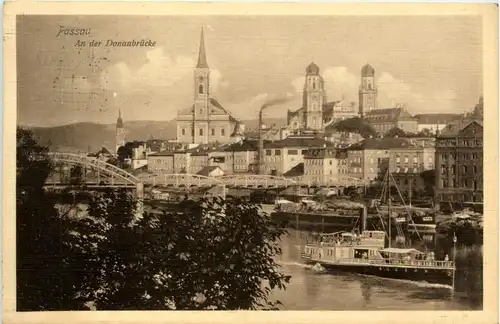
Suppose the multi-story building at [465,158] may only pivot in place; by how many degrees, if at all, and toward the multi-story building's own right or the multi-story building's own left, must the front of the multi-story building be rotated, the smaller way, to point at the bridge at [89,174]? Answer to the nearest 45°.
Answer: approximately 90° to the multi-story building's own right

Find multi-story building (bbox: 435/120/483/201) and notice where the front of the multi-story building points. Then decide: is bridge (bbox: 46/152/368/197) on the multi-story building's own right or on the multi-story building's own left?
on the multi-story building's own right

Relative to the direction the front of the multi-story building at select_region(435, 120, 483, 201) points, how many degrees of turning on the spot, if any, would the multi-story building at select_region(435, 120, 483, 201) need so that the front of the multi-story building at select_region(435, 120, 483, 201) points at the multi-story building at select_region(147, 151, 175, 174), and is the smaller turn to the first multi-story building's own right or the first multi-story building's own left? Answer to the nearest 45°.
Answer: approximately 90° to the first multi-story building's own right

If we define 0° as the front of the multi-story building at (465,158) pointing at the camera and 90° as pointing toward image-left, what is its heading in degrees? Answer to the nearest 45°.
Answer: approximately 0°
